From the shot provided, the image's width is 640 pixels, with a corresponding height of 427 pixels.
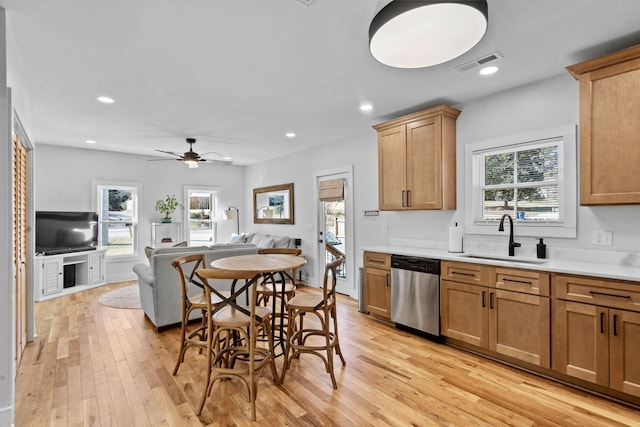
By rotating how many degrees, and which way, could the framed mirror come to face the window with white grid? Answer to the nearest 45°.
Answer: approximately 90° to its left

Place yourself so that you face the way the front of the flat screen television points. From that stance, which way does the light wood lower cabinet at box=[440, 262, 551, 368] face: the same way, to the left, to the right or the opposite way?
the opposite way

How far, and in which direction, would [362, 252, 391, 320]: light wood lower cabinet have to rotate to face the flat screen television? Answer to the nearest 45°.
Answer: approximately 45° to its right

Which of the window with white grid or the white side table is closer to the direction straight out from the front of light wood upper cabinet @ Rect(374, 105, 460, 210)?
the white side table

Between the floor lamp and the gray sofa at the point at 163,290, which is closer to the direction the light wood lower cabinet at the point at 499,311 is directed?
the gray sofa
